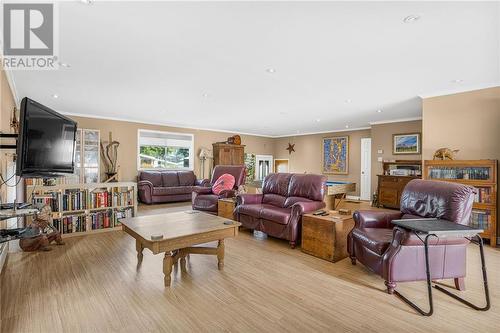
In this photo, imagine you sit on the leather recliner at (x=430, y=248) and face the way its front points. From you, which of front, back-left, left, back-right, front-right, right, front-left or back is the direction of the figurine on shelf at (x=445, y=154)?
back-right

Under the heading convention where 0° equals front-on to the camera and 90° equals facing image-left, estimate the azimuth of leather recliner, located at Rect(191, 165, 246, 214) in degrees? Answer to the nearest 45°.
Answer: approximately 45°

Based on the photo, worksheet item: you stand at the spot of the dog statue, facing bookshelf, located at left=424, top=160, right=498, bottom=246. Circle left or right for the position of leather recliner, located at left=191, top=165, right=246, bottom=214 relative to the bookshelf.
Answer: left

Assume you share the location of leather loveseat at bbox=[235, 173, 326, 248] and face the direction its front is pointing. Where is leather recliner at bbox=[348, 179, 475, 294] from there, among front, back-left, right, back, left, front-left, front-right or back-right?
left

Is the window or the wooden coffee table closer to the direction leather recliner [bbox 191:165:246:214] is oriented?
the wooden coffee table

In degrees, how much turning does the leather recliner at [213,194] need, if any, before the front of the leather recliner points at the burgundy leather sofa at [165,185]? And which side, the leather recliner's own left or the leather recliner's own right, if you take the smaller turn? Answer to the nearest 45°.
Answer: approximately 90° to the leather recliner's own right

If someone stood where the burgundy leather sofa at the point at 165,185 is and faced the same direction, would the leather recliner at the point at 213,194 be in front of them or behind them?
in front

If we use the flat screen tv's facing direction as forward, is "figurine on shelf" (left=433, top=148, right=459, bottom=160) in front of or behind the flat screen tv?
in front

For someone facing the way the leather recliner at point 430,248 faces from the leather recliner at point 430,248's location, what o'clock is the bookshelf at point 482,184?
The bookshelf is roughly at 5 o'clock from the leather recliner.

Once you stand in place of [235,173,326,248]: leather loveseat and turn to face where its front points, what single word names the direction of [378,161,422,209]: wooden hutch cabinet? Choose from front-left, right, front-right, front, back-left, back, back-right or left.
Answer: back

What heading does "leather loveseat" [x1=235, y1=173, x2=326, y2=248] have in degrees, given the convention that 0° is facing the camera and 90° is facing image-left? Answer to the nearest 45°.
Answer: approximately 45°

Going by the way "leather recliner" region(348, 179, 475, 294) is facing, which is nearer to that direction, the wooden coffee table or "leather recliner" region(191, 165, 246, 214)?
the wooden coffee table

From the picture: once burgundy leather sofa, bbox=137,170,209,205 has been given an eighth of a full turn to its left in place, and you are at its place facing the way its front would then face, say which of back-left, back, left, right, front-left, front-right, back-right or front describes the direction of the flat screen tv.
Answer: right

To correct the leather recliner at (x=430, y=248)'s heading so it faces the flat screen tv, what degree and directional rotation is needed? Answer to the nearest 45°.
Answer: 0° — it already faces it
